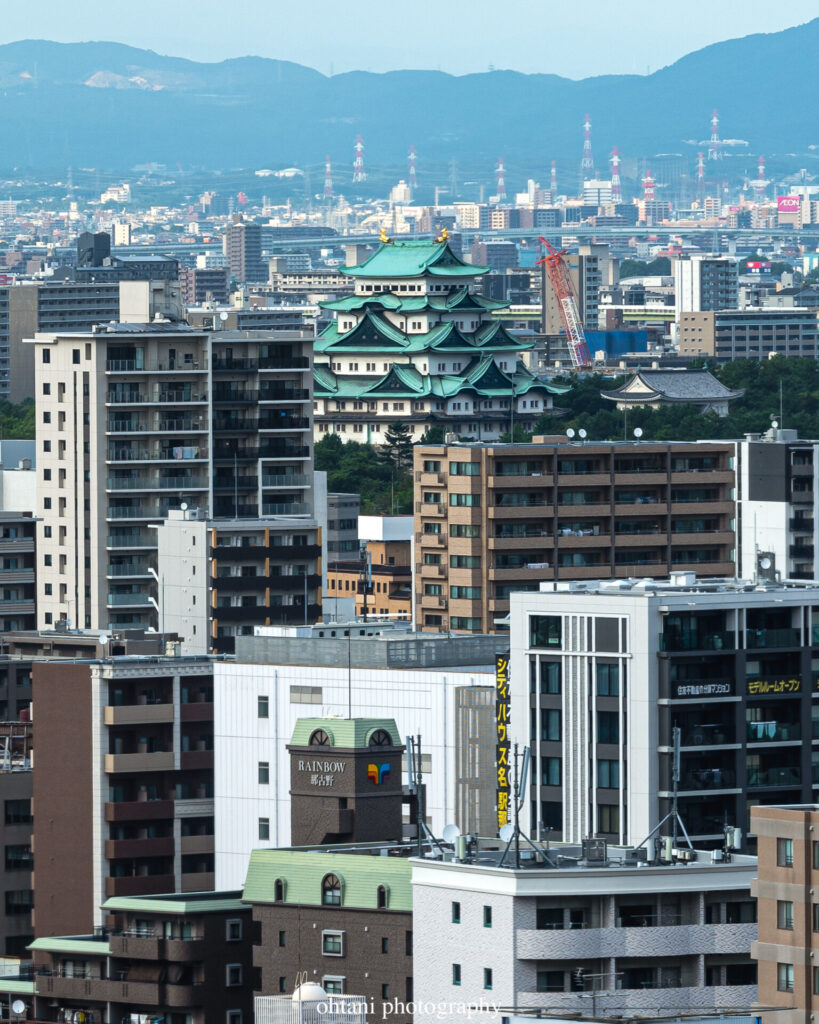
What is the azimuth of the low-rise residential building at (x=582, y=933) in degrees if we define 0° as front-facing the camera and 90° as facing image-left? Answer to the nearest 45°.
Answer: approximately 315°
